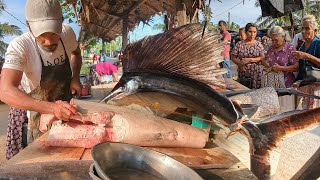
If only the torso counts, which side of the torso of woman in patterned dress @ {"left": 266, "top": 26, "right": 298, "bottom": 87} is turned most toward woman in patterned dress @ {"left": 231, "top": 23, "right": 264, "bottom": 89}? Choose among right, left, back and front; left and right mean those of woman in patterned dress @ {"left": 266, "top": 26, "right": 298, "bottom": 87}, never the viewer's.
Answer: right

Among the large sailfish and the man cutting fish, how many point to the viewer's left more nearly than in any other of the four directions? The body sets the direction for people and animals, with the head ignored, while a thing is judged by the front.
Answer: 1

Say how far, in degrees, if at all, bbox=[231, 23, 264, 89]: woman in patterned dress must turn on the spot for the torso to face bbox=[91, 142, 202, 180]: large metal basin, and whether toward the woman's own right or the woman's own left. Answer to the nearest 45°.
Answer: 0° — they already face it

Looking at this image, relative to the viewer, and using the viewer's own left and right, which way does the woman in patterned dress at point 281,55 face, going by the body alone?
facing the viewer and to the left of the viewer

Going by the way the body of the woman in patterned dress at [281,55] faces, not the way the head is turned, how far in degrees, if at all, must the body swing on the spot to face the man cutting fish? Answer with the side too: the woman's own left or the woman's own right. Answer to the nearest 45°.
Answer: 0° — they already face them

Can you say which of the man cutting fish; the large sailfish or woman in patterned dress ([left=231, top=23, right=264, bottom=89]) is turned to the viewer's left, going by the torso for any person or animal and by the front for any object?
the large sailfish

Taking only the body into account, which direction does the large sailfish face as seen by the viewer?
to the viewer's left

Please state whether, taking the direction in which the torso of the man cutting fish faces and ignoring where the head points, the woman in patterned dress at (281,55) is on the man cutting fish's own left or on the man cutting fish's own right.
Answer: on the man cutting fish's own left

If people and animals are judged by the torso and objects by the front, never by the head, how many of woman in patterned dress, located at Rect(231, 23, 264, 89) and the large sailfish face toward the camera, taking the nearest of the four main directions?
1

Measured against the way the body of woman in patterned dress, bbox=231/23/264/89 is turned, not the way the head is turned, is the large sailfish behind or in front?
in front
